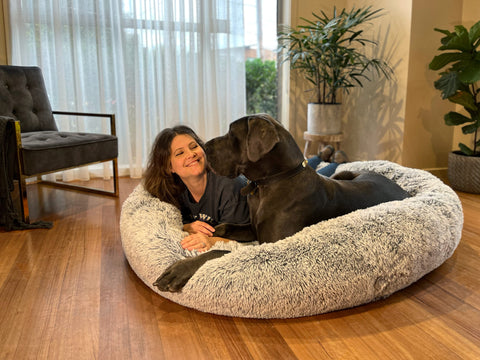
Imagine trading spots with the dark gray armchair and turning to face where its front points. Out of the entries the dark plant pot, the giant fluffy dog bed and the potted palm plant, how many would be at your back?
0

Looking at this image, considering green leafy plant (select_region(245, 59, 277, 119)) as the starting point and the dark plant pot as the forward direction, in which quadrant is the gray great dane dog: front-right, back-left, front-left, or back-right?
front-right

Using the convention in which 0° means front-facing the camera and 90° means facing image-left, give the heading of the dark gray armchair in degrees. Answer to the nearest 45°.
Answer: approximately 315°

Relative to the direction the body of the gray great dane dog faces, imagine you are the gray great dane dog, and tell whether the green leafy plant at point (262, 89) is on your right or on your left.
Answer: on your right

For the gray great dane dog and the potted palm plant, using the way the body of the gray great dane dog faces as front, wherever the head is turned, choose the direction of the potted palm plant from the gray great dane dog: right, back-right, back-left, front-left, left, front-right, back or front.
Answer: back-right

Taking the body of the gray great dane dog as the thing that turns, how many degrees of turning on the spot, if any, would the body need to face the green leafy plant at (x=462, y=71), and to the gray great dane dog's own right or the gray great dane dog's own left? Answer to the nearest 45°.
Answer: approximately 180°

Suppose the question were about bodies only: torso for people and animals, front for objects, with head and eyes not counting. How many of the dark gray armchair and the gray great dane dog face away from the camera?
0

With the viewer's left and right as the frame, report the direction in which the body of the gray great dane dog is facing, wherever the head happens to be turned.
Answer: facing the viewer and to the left of the viewer

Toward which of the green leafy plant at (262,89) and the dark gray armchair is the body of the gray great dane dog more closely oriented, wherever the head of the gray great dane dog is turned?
the dark gray armchair

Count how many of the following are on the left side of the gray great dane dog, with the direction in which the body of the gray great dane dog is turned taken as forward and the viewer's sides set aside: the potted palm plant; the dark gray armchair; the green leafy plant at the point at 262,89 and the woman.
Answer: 0

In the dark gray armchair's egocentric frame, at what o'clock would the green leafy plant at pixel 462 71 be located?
The green leafy plant is roughly at 11 o'clock from the dark gray armchair.

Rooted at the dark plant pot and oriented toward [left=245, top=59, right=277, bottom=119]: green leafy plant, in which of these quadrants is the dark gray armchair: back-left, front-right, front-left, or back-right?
front-left

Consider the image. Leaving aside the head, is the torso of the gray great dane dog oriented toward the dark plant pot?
no

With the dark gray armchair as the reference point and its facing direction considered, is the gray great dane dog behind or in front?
in front
